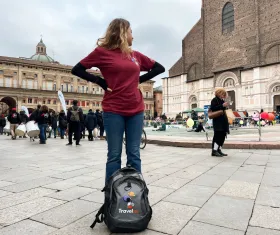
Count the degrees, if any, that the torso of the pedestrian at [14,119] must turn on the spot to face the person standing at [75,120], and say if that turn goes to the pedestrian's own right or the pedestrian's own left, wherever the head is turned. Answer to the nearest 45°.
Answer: approximately 135° to the pedestrian's own right

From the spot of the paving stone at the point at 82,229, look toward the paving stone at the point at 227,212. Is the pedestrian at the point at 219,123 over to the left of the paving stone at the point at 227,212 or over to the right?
left

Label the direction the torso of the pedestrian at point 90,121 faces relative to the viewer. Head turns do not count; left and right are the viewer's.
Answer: facing away from the viewer

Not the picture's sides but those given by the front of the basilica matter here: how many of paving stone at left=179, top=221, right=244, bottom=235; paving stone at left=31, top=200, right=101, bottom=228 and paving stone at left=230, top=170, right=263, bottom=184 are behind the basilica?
0

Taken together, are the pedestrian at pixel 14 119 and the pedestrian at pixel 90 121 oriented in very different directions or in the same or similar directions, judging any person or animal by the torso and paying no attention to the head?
same or similar directions

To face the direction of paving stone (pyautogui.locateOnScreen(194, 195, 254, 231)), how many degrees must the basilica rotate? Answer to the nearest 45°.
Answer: approximately 45° to its left

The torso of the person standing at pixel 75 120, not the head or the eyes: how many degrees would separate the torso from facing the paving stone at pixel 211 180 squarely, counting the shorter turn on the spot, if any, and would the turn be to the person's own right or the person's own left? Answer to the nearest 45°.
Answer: approximately 180°

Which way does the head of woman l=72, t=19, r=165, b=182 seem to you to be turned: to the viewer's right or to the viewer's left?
to the viewer's right
